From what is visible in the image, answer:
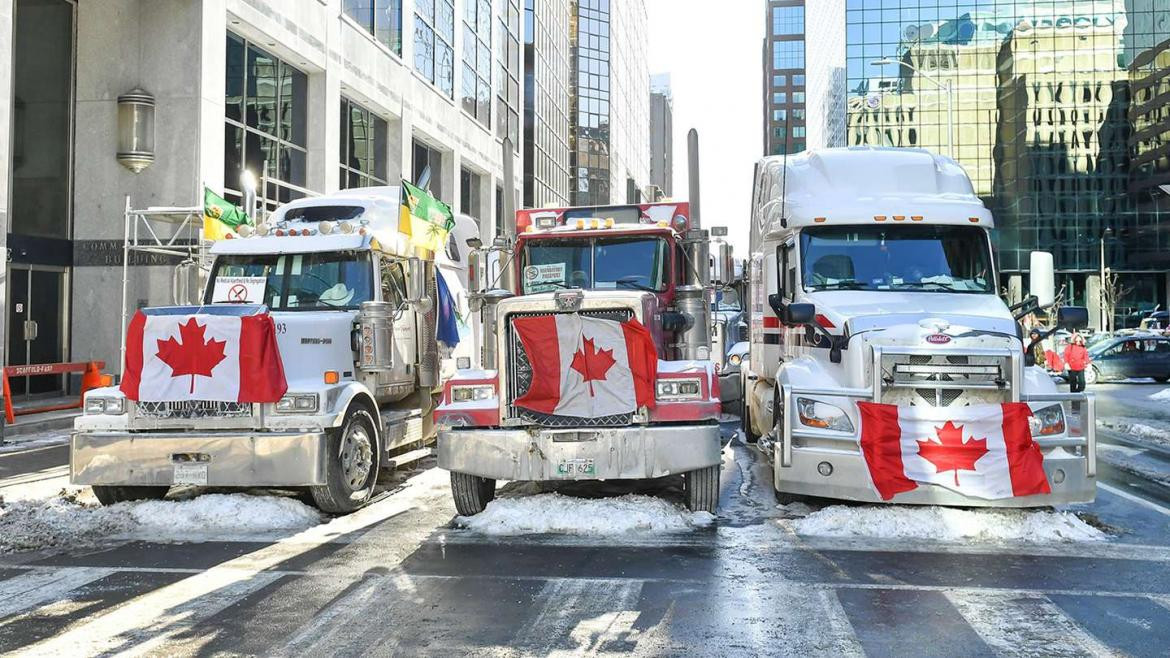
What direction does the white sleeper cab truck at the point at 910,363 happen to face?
toward the camera

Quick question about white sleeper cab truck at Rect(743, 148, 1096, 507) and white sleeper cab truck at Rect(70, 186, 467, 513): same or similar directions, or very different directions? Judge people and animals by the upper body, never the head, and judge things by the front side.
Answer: same or similar directions

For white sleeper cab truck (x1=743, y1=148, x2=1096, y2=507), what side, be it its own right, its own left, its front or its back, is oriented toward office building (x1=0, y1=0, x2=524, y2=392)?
right

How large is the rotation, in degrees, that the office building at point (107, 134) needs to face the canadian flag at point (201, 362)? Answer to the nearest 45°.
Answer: approximately 45° to its right

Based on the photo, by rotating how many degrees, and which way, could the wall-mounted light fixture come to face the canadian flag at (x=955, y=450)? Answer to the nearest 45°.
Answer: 0° — it already faces it

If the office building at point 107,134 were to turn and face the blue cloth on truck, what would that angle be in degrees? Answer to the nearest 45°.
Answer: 0° — it already faces it

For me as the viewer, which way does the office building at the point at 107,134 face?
facing the viewer and to the right of the viewer

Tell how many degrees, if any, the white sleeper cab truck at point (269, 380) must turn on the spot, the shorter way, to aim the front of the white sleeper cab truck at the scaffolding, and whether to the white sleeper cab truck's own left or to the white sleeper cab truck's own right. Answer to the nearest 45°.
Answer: approximately 135° to the white sleeper cab truck's own right

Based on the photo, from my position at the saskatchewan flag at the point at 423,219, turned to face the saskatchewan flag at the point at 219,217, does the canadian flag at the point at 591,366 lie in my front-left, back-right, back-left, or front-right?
back-left

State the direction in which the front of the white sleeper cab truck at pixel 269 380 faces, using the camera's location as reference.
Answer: facing the viewer and to the left of the viewer

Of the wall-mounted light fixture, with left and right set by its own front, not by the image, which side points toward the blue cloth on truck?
front
